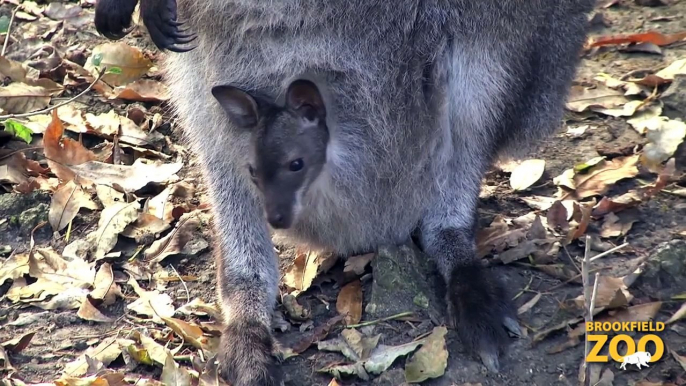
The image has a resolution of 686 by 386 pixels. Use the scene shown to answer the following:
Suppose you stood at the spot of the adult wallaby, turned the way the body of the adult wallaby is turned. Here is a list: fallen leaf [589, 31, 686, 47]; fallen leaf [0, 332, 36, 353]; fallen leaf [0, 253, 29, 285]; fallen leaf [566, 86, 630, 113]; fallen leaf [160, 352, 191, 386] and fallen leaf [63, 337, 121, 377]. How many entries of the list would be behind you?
2

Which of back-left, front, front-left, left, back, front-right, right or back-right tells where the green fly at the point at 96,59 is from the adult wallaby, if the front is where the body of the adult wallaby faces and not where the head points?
right

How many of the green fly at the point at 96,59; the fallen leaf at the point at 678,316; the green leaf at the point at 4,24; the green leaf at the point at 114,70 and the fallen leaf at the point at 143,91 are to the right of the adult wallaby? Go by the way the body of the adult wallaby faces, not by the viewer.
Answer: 4

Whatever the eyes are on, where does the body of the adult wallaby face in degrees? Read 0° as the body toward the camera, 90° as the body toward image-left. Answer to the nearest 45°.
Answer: approximately 45°

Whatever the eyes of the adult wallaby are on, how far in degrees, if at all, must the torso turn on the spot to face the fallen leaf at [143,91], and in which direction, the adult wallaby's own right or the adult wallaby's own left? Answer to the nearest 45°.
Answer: approximately 90° to the adult wallaby's own right

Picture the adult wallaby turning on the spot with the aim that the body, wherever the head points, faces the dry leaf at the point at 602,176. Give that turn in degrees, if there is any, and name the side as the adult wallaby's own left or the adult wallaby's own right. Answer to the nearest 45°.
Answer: approximately 135° to the adult wallaby's own left

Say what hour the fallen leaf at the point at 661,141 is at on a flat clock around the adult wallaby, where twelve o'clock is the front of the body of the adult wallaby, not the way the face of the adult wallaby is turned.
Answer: The fallen leaf is roughly at 7 o'clock from the adult wallaby.

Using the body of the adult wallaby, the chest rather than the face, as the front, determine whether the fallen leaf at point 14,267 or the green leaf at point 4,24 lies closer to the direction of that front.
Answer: the fallen leaf

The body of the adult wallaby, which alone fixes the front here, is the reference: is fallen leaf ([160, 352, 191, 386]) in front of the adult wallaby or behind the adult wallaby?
in front

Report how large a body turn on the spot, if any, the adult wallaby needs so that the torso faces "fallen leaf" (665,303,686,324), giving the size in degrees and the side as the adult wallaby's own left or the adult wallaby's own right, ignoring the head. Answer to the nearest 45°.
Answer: approximately 90° to the adult wallaby's own left

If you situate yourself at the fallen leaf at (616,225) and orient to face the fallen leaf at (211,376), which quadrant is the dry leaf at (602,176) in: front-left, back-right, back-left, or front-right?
back-right

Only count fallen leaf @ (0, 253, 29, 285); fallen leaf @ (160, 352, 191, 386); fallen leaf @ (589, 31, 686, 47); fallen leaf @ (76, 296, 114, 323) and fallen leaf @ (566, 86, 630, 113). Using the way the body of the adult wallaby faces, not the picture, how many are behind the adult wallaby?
2

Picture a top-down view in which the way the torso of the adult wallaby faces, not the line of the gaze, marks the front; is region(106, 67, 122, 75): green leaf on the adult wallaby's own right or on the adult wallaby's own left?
on the adult wallaby's own right

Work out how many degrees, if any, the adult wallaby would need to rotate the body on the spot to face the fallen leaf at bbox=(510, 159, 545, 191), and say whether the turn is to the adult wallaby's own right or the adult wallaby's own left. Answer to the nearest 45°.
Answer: approximately 180°
